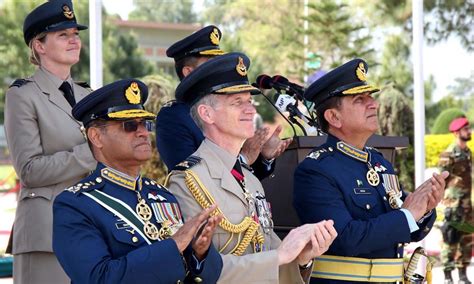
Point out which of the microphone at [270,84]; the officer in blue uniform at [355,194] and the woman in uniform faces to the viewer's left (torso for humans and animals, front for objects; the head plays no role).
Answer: the microphone

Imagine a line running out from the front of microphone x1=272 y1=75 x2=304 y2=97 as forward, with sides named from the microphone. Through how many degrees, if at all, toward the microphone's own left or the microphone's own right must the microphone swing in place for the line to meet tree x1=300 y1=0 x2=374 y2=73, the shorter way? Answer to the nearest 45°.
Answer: approximately 90° to the microphone's own right

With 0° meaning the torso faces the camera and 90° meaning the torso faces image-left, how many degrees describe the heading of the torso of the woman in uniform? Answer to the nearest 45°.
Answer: approximately 315°

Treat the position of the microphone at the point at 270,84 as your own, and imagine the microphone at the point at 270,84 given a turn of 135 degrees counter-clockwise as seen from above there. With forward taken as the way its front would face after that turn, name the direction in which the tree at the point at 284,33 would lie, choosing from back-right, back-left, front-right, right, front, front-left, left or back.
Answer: back-left

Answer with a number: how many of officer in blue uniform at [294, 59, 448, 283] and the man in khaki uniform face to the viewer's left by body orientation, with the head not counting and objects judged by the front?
0

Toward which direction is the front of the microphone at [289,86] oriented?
to the viewer's left

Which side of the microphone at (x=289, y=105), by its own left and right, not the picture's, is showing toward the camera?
left

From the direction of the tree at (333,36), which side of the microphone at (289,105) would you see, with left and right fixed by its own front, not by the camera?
right

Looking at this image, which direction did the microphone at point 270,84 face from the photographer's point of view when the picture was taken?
facing to the left of the viewer

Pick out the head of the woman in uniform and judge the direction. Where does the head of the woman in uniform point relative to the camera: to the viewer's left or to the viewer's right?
to the viewer's right
